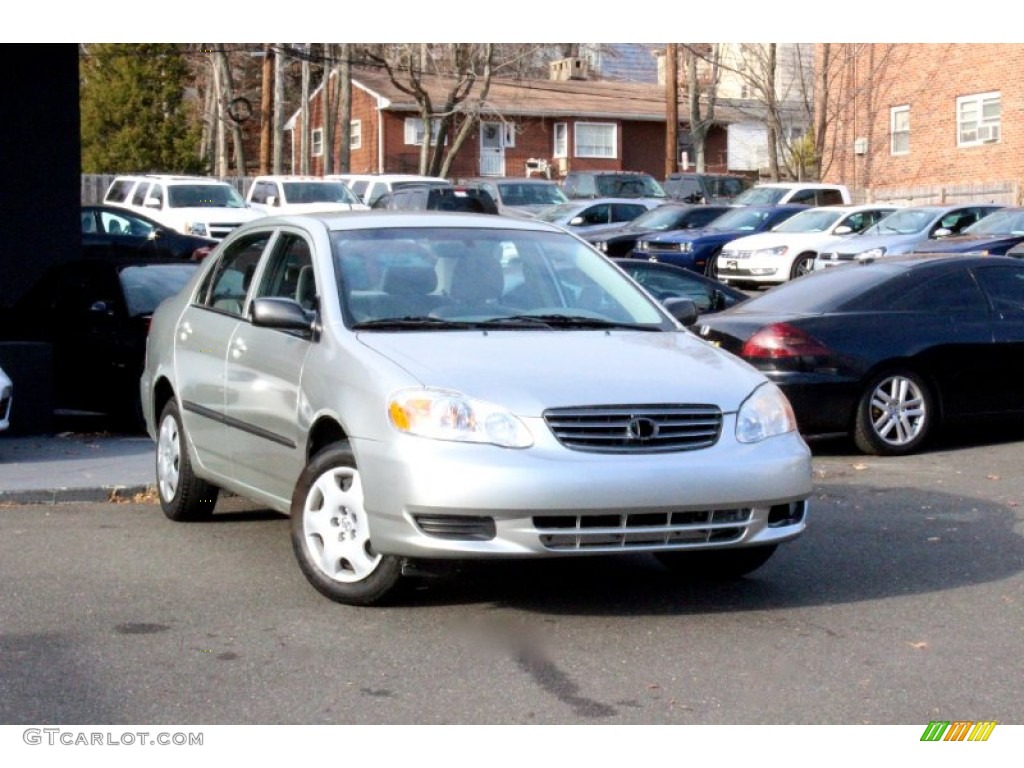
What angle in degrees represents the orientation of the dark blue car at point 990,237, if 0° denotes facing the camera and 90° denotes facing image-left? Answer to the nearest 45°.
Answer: approximately 45°

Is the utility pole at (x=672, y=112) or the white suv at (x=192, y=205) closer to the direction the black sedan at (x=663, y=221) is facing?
the white suv

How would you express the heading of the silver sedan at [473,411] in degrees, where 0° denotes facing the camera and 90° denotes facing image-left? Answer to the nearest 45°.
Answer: approximately 315°

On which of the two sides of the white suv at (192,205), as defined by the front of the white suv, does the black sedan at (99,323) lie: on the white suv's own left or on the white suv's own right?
on the white suv's own right

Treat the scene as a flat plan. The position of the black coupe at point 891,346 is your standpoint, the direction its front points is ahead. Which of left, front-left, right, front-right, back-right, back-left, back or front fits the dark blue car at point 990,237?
front-left

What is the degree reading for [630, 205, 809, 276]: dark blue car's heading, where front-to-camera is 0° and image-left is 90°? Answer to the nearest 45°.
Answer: approximately 45°

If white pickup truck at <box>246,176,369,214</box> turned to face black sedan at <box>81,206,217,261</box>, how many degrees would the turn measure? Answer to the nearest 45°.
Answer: approximately 45° to its right

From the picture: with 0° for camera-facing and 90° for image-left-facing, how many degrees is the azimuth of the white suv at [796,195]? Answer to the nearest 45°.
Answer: approximately 45°

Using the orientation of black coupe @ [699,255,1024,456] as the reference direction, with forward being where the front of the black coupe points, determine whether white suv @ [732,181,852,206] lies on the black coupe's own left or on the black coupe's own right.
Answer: on the black coupe's own left

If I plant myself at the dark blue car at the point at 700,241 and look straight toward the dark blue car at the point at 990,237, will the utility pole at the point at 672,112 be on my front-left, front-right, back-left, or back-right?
back-left

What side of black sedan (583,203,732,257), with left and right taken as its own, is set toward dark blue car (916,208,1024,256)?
left

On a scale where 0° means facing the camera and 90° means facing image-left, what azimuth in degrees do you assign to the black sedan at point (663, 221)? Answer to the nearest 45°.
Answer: approximately 45°
